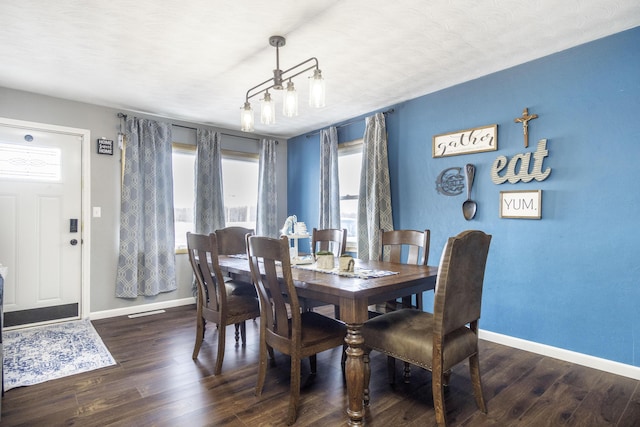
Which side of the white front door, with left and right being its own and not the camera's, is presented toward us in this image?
front

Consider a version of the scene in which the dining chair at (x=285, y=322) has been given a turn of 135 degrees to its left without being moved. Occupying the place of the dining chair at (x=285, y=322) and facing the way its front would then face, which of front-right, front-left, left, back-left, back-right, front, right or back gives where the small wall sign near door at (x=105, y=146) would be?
front-right

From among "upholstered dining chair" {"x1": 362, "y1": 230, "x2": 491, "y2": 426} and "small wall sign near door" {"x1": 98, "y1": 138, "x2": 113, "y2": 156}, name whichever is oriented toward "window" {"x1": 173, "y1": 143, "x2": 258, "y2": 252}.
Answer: the upholstered dining chair

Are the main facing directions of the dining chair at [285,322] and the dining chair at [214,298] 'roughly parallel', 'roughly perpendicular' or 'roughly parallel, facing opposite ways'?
roughly parallel

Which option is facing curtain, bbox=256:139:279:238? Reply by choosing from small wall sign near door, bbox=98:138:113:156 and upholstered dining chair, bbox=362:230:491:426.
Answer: the upholstered dining chair

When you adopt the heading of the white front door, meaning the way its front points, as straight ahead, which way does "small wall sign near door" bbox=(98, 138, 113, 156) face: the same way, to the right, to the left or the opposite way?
the same way

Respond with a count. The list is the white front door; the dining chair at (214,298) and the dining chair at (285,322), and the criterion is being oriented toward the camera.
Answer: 1

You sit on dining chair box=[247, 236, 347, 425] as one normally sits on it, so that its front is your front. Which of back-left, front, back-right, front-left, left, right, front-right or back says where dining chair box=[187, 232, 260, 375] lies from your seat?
left

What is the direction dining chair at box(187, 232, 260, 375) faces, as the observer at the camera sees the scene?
facing away from the viewer and to the right of the viewer

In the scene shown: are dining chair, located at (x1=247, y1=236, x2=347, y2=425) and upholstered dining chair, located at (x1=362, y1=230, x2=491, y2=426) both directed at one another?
no

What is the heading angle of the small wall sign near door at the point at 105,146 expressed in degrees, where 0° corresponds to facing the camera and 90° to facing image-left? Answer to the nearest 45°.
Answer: approximately 0°

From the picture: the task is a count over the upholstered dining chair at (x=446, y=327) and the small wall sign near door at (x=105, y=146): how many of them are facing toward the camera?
1

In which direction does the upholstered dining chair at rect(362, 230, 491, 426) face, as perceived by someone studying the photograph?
facing away from the viewer and to the left of the viewer

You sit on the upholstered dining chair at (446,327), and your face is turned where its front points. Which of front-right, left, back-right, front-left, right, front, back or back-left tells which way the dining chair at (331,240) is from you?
front

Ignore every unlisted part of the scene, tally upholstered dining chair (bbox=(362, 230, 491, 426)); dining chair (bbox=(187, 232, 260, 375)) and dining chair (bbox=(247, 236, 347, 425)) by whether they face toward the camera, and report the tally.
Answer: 0

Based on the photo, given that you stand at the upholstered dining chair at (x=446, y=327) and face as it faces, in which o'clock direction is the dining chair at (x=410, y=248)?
The dining chair is roughly at 1 o'clock from the upholstered dining chair.

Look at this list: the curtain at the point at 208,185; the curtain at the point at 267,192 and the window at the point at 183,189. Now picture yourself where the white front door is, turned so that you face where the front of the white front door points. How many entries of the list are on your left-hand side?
3

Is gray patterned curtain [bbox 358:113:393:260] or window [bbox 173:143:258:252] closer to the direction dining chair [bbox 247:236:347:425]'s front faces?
the gray patterned curtain

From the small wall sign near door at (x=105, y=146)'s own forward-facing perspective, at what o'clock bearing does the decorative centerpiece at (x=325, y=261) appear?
The decorative centerpiece is roughly at 11 o'clock from the small wall sign near door.

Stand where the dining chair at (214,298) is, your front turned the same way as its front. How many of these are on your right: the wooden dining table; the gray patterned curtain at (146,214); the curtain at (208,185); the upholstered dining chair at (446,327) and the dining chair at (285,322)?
3

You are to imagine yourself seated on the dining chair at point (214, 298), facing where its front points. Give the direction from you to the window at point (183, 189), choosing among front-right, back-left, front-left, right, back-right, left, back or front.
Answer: front-left

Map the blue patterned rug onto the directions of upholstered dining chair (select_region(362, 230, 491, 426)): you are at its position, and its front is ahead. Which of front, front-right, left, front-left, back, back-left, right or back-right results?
front-left
